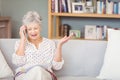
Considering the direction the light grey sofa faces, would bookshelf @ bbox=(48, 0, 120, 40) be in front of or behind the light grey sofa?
behind

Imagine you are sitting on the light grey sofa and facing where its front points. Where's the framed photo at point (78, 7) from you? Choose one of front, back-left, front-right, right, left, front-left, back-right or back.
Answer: back

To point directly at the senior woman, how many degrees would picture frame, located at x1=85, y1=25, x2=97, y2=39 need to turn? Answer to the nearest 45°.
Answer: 0° — it already faces them

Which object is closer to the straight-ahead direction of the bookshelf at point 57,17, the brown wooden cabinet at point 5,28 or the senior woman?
the senior woman

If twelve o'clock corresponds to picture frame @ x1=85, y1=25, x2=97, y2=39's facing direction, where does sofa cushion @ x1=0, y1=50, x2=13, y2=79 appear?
The sofa cushion is roughly at 1 o'clock from the picture frame.

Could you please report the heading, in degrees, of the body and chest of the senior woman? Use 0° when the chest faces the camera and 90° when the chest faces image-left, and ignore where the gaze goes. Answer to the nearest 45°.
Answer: approximately 0°

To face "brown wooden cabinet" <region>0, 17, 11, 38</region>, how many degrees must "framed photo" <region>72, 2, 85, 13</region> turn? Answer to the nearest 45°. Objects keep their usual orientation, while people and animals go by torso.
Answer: approximately 90° to its right
